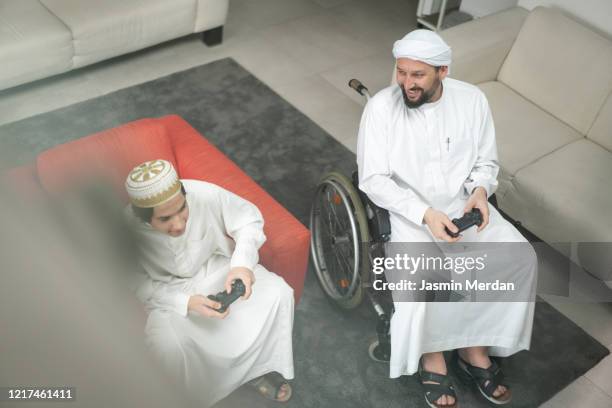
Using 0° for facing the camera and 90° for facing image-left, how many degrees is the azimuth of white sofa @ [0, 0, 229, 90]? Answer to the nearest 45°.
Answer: approximately 315°

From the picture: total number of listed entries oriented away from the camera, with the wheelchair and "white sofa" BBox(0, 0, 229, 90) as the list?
0

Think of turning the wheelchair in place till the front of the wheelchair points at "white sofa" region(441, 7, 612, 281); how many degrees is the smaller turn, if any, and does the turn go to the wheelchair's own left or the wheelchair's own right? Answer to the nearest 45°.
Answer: approximately 90° to the wheelchair's own left

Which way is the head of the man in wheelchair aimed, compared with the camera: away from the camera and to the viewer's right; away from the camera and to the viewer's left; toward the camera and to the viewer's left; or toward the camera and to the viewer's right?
toward the camera and to the viewer's left

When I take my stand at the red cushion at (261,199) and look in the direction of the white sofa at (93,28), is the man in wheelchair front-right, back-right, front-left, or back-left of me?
back-right

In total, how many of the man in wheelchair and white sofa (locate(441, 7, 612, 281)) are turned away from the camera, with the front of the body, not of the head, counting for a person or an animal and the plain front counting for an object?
0

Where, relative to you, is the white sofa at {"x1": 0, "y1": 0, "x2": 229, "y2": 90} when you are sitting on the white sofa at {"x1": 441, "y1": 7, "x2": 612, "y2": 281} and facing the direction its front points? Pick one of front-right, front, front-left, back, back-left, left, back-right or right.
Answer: front-right
